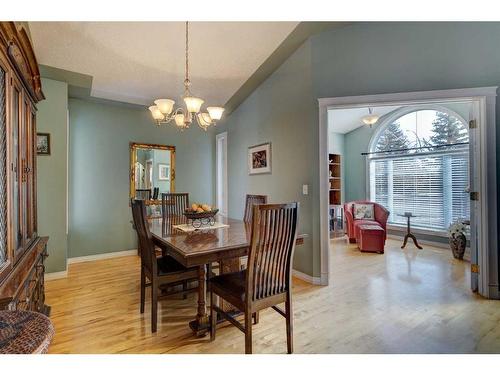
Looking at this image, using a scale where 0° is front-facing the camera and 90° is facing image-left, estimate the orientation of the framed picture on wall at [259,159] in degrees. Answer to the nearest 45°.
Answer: approximately 45°

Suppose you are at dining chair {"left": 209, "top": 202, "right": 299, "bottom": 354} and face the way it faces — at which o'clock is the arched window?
The arched window is roughly at 3 o'clock from the dining chair.

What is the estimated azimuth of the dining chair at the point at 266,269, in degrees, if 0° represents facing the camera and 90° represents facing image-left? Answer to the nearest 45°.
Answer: approximately 135°

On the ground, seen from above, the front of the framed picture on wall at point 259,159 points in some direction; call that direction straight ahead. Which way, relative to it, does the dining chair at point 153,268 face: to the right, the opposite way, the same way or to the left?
the opposite way

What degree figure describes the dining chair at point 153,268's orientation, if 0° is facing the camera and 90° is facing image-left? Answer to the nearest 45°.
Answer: approximately 225°

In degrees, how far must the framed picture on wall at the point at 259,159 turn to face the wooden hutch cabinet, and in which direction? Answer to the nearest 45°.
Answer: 0° — it already faces it
